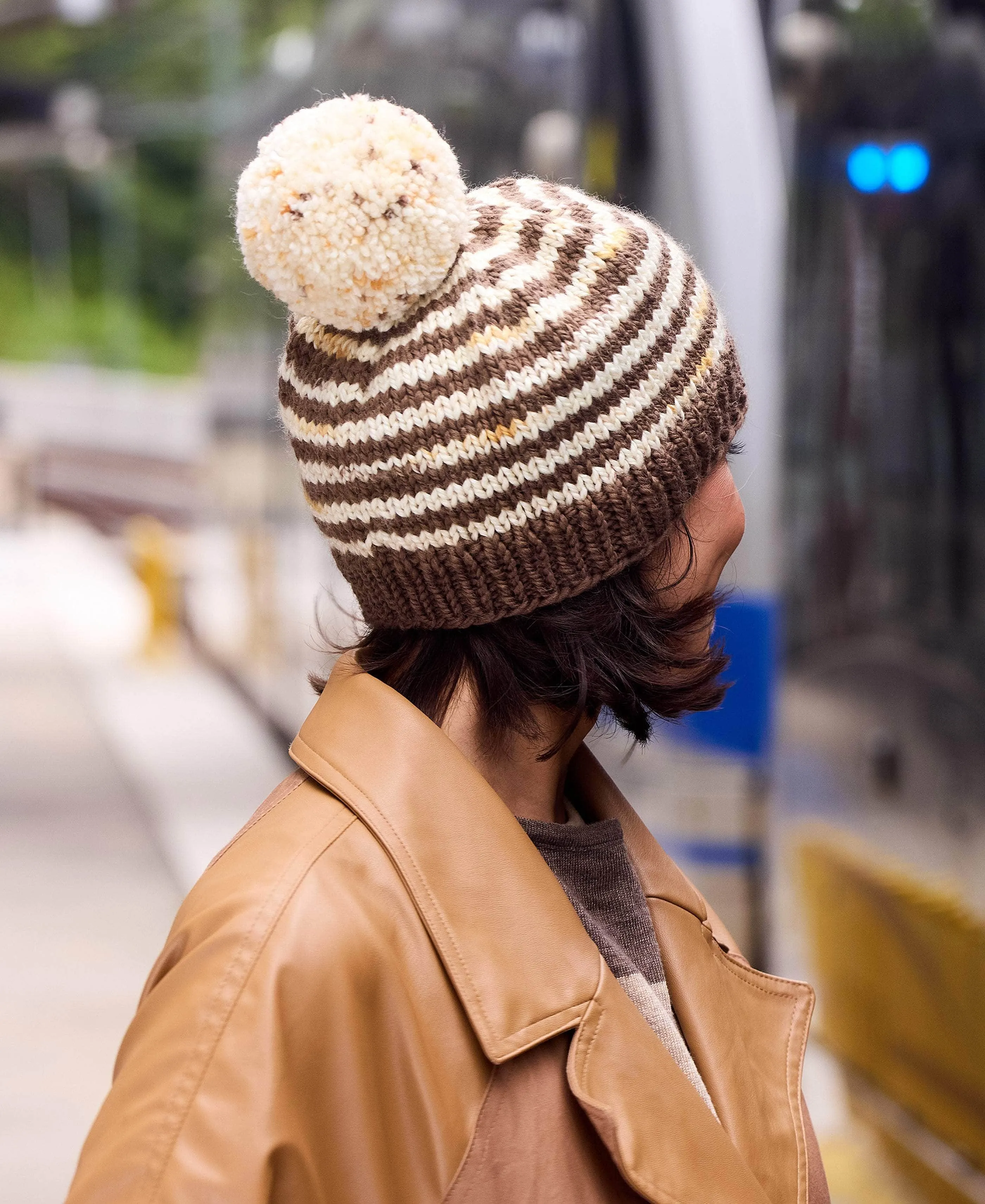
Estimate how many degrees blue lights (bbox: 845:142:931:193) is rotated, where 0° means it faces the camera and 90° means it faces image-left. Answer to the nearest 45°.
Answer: approximately 0°
